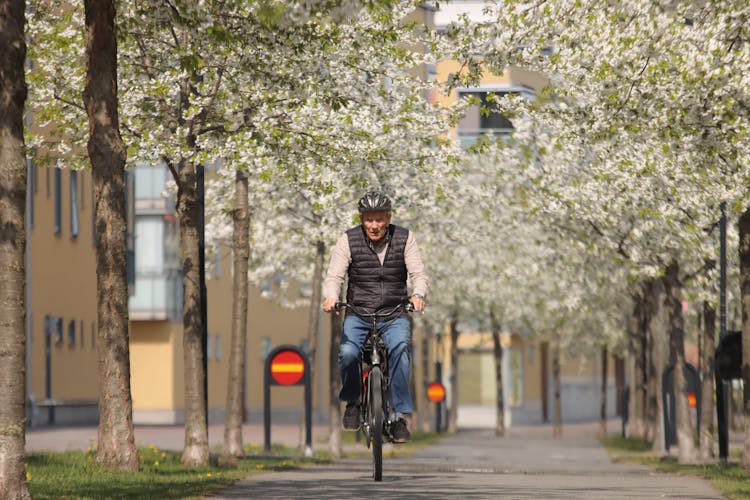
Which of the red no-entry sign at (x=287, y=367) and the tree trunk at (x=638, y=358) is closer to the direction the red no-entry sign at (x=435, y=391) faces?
the red no-entry sign

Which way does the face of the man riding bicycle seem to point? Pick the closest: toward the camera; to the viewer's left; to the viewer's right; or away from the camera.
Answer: toward the camera

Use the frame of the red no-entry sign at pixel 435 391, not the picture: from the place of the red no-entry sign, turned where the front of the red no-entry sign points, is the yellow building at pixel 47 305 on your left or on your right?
on your right

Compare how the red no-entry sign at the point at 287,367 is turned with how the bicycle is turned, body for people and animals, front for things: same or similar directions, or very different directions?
same or similar directions

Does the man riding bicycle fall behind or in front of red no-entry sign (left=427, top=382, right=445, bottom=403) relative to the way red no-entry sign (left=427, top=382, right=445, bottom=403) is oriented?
in front

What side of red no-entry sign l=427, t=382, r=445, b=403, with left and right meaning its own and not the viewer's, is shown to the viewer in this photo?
front

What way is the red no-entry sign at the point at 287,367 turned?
toward the camera

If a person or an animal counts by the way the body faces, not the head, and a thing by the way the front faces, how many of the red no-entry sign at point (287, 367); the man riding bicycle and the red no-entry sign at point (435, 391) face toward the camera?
3

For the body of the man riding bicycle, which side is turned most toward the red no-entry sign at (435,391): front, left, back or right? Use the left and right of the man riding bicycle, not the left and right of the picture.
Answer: back

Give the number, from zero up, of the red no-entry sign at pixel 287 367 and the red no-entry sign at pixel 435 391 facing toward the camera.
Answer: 2

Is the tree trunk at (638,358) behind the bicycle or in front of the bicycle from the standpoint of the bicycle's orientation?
behind

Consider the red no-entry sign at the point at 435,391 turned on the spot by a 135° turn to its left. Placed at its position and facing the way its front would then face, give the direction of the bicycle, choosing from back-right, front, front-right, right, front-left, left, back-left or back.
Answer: back-right

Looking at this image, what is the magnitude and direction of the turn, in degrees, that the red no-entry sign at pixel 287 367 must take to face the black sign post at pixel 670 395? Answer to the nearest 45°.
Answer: approximately 135° to its left

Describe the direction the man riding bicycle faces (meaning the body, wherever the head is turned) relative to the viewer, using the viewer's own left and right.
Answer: facing the viewer

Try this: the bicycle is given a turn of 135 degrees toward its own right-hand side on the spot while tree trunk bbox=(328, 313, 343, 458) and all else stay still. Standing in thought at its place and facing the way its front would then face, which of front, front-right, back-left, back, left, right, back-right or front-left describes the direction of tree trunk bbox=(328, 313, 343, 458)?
front-right
